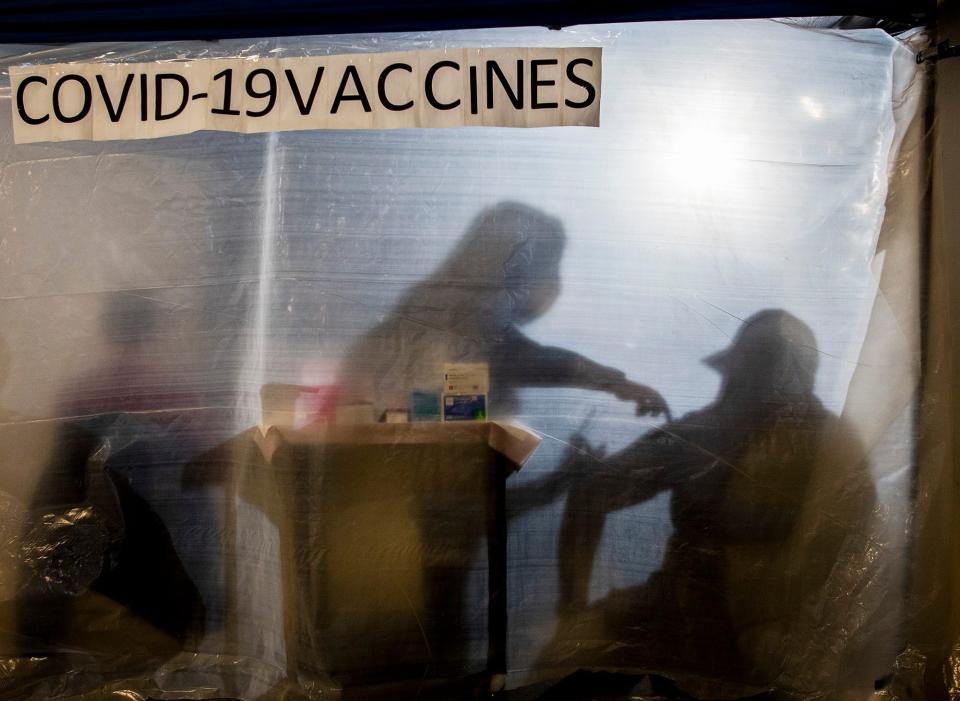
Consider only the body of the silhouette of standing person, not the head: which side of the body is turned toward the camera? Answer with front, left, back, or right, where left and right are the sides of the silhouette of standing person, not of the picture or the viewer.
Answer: right

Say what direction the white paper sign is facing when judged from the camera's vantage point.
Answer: facing the viewer

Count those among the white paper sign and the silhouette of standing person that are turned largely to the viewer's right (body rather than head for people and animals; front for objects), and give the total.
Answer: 1

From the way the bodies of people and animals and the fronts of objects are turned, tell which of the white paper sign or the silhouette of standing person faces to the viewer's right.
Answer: the silhouette of standing person

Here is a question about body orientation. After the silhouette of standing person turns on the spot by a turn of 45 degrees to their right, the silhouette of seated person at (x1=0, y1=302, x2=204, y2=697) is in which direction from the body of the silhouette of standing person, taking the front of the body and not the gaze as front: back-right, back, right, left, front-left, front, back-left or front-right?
back-right

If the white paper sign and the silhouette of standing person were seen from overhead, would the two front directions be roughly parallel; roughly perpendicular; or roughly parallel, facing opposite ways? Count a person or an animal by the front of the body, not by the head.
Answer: roughly perpendicular

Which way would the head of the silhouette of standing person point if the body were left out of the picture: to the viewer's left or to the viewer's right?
to the viewer's right
